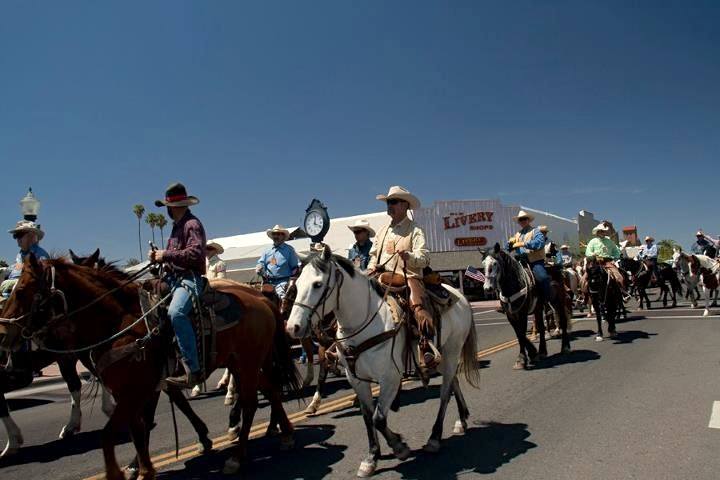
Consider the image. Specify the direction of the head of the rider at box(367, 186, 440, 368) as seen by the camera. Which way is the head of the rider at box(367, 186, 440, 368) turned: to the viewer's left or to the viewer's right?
to the viewer's left

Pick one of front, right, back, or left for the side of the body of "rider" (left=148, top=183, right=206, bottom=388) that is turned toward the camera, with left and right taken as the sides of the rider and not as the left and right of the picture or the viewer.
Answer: left

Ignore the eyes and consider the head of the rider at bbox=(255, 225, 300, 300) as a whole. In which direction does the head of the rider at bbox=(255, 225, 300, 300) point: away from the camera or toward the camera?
toward the camera

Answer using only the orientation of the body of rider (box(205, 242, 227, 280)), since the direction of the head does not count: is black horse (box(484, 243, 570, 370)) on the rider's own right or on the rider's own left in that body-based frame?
on the rider's own left

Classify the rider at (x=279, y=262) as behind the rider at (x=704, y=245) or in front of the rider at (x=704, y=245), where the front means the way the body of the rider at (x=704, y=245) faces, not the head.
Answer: in front

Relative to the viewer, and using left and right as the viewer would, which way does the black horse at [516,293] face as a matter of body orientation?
facing the viewer and to the left of the viewer

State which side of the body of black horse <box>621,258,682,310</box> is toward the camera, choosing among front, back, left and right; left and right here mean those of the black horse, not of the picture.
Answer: left

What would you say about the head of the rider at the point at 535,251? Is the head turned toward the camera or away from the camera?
toward the camera

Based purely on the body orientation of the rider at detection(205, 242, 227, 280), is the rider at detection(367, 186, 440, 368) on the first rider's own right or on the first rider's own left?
on the first rider's own left
